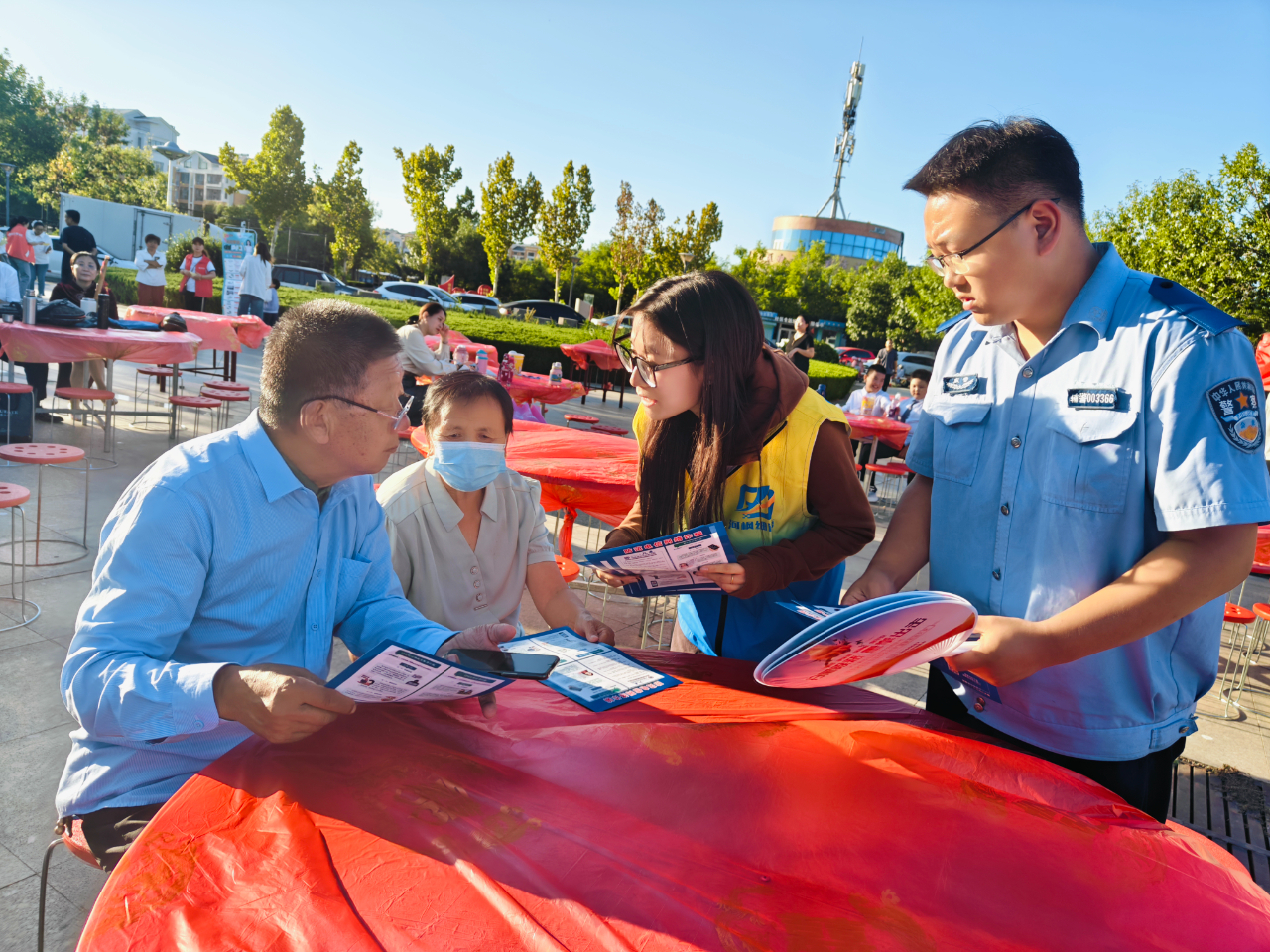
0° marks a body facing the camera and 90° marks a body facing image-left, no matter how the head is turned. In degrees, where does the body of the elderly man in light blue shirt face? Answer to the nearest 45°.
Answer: approximately 315°

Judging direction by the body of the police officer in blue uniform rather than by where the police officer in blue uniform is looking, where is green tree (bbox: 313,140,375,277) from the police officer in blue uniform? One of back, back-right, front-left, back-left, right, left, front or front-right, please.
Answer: right

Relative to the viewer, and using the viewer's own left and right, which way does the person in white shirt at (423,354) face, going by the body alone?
facing to the right of the viewer

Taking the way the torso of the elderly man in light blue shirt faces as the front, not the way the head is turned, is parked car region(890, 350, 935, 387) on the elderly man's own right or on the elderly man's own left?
on the elderly man's own left

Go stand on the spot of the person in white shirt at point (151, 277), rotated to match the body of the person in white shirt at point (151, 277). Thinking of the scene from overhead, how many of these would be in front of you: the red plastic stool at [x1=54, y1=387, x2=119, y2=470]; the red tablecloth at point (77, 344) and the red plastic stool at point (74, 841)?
3

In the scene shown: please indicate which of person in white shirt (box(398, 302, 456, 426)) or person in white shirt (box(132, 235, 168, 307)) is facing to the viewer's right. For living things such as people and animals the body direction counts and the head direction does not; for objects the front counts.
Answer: person in white shirt (box(398, 302, 456, 426))

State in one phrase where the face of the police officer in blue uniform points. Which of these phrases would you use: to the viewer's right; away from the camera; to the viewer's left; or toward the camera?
to the viewer's left

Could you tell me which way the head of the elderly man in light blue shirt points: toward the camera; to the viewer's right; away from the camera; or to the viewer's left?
to the viewer's right

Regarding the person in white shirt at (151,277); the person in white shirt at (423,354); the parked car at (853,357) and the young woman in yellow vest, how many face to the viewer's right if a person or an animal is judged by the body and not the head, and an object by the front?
1

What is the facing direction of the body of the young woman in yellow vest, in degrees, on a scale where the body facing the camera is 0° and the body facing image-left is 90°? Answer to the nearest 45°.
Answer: approximately 45°

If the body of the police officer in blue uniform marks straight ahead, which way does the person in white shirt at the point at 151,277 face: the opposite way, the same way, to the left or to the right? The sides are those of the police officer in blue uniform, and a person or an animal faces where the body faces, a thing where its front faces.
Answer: to the left
